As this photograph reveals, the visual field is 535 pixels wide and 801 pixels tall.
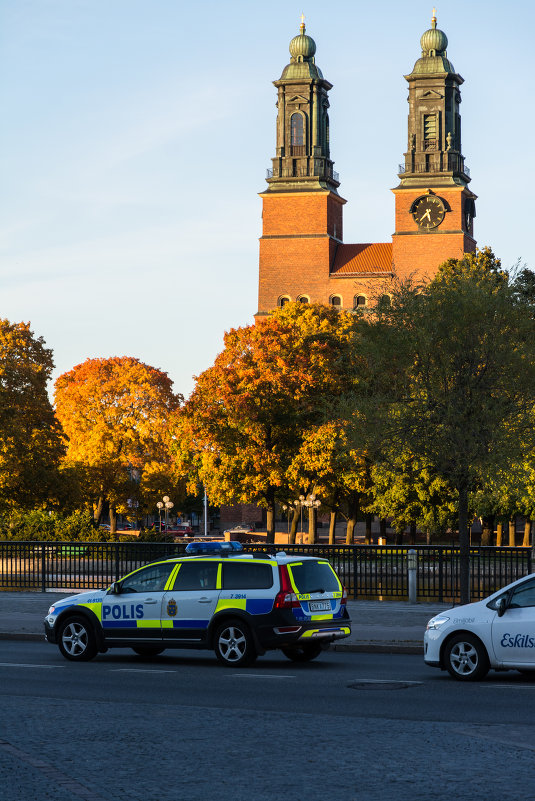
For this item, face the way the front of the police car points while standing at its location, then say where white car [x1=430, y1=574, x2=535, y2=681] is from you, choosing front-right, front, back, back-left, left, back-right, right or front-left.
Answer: back

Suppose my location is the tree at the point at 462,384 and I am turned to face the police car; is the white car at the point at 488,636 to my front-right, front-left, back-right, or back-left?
front-left

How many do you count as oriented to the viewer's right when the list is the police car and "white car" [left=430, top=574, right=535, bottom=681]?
0

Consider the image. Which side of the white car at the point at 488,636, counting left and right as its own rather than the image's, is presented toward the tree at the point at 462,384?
right

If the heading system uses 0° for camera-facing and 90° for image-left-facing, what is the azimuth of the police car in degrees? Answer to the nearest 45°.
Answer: approximately 135°

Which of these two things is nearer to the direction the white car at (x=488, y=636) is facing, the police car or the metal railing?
the police car

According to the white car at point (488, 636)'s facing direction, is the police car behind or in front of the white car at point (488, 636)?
in front

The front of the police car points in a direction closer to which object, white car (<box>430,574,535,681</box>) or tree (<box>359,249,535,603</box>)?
the tree

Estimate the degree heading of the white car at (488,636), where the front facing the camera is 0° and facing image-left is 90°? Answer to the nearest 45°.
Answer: approximately 90°

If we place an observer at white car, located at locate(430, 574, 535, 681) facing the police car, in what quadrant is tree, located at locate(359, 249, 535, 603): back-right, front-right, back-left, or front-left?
front-right
